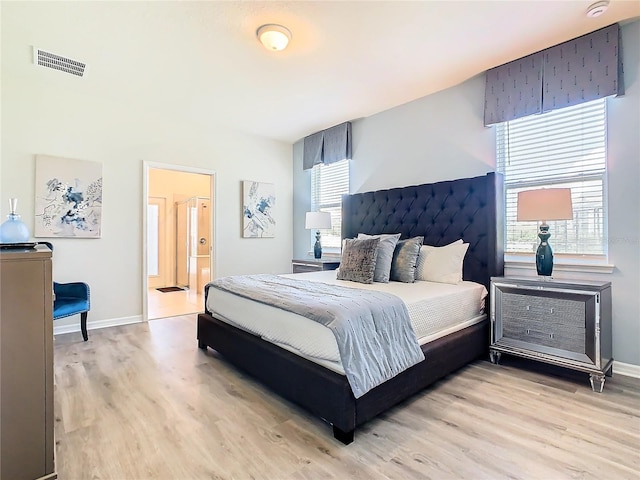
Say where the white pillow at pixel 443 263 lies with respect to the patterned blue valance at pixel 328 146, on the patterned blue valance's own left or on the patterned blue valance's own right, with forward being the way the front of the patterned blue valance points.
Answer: on the patterned blue valance's own left

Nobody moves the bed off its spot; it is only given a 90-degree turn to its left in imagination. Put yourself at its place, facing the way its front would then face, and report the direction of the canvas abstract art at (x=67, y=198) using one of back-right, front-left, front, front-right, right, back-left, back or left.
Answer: back-right

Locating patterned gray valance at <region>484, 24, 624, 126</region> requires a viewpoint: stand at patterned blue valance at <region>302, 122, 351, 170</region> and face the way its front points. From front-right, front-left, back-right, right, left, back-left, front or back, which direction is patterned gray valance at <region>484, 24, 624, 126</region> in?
left

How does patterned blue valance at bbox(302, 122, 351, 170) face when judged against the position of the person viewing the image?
facing the viewer and to the left of the viewer

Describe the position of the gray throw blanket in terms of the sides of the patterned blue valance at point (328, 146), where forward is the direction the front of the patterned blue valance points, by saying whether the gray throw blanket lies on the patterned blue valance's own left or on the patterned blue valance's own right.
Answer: on the patterned blue valance's own left

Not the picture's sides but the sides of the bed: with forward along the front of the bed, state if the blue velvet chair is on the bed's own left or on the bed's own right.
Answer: on the bed's own right

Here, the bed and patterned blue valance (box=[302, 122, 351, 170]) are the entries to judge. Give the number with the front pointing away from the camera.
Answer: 0

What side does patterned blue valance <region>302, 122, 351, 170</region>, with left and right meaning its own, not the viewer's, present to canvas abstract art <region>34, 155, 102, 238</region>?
front

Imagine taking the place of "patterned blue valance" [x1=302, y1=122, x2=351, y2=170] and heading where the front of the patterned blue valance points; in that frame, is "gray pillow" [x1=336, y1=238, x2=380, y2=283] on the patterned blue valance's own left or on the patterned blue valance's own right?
on the patterned blue valance's own left

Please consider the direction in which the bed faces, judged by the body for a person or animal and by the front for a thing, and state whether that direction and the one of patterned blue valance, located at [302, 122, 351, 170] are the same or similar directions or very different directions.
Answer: same or similar directions

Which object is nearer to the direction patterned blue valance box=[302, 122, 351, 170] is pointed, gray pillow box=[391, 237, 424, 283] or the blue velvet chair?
the blue velvet chair

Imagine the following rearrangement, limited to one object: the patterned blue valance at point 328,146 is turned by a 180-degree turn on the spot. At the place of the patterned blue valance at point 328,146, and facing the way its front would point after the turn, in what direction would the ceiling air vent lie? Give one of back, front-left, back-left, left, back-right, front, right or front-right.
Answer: back

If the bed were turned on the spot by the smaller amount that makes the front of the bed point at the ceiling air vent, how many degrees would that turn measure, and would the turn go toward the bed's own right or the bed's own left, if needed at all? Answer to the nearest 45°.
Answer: approximately 45° to the bed's own right

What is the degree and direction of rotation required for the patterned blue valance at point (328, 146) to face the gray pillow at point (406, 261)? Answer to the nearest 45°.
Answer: approximately 90° to its left
